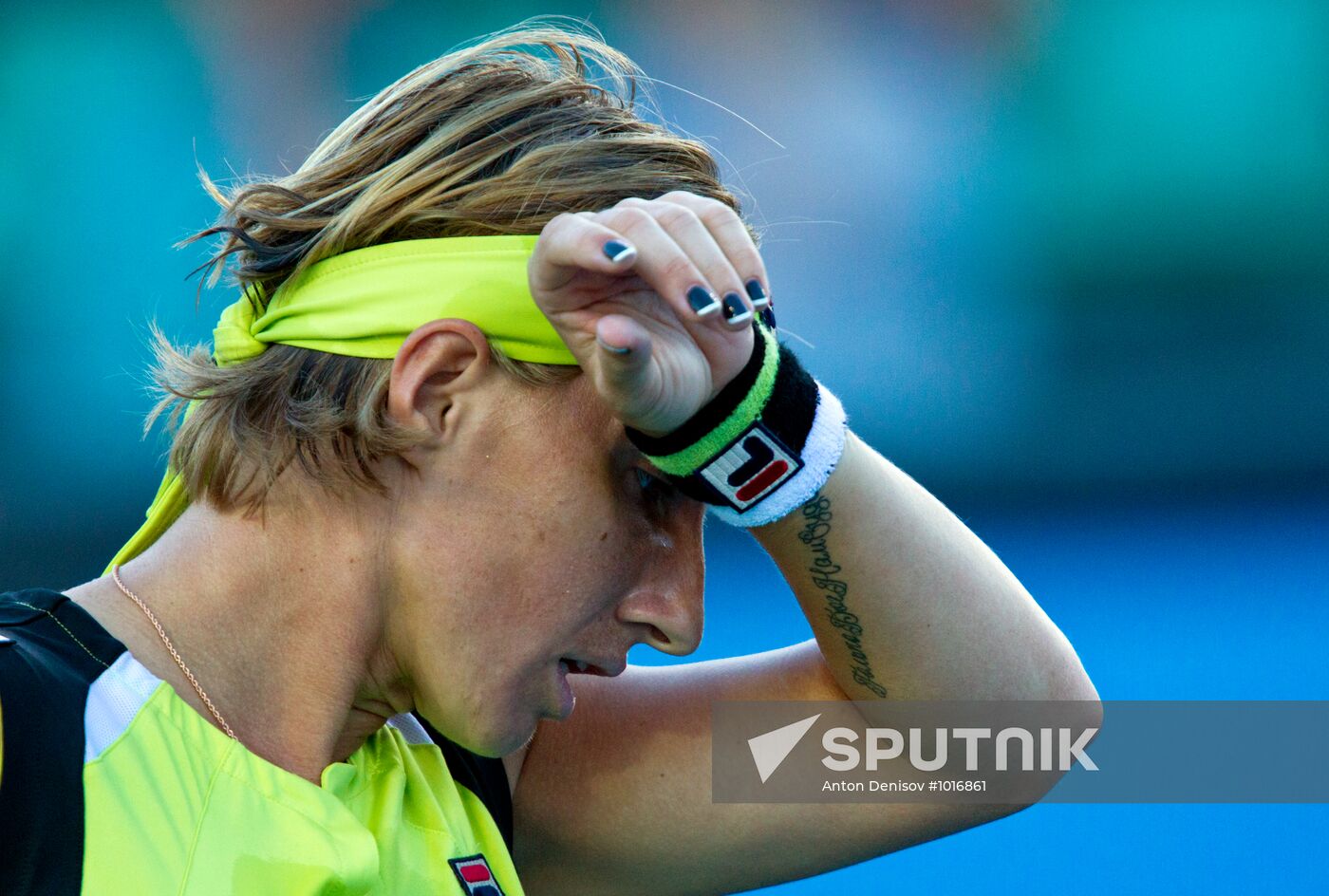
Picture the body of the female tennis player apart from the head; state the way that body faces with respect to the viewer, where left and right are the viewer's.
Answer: facing the viewer and to the right of the viewer

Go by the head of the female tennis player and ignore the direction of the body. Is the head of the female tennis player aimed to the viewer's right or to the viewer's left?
to the viewer's right
